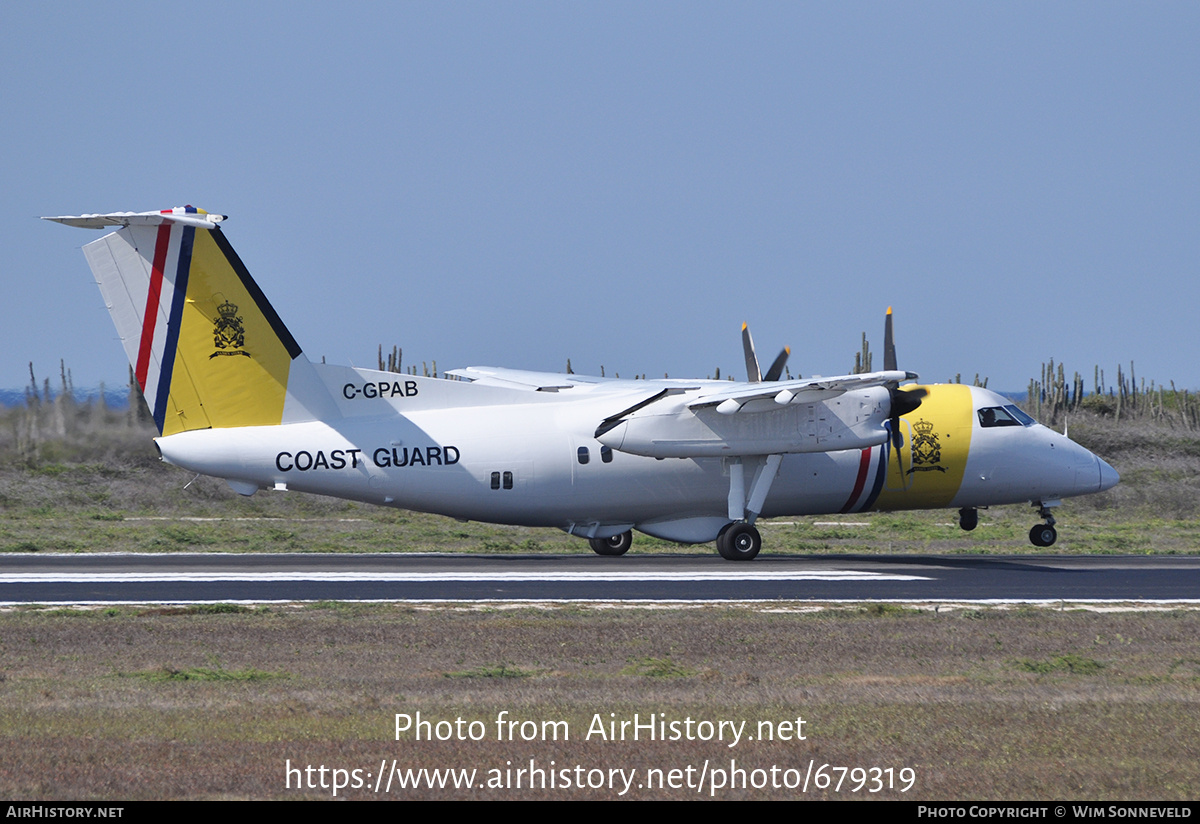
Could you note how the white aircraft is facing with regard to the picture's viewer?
facing to the right of the viewer
